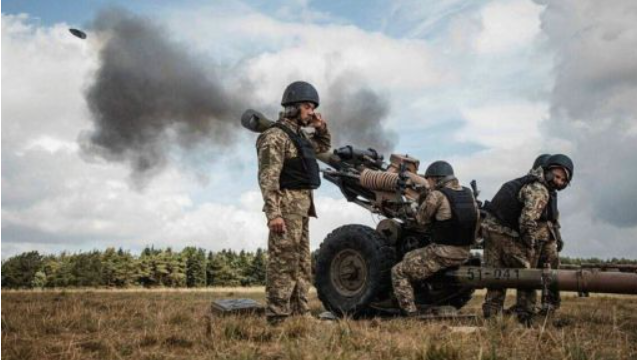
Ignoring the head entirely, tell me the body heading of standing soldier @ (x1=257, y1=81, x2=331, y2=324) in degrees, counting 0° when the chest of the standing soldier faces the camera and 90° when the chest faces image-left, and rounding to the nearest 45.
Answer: approximately 315°

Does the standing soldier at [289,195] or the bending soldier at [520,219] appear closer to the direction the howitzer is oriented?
the standing soldier

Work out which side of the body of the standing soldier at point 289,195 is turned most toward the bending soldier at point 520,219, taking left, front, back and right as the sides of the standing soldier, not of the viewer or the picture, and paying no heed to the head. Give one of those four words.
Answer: left

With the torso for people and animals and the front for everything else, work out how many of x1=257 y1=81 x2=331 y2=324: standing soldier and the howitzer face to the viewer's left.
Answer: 1

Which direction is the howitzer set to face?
to the viewer's left

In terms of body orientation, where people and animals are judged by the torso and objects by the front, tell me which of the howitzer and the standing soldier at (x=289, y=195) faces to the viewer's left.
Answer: the howitzer

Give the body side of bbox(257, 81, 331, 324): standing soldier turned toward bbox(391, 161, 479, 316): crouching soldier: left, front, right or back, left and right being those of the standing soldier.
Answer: left

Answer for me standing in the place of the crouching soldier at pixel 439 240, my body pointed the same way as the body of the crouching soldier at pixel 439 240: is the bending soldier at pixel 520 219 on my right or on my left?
on my right
